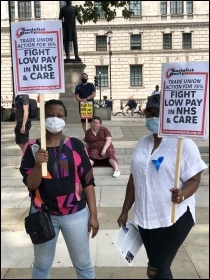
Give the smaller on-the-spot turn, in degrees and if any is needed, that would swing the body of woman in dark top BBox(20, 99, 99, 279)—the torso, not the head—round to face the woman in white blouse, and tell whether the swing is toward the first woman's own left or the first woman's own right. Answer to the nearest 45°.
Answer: approximately 90° to the first woman's own left

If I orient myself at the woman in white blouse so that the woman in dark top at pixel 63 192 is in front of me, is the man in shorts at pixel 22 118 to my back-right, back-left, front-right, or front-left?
front-right

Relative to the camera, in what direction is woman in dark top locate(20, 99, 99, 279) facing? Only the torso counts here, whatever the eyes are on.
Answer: toward the camera

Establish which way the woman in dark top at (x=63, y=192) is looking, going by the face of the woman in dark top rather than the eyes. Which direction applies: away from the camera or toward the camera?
toward the camera

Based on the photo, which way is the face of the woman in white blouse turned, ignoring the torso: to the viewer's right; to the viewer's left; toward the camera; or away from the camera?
toward the camera

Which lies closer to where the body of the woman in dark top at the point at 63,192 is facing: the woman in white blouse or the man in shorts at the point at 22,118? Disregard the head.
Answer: the woman in white blouse

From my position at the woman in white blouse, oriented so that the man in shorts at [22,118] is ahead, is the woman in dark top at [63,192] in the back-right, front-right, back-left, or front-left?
front-left

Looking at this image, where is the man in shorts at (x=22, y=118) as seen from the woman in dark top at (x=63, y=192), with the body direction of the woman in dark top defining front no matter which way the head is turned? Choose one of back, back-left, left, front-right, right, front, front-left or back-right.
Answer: back
